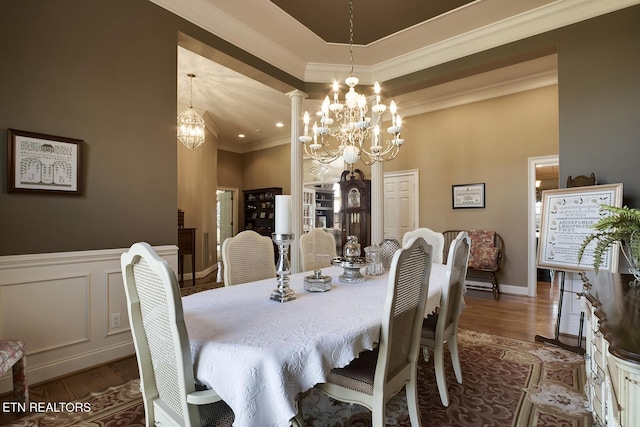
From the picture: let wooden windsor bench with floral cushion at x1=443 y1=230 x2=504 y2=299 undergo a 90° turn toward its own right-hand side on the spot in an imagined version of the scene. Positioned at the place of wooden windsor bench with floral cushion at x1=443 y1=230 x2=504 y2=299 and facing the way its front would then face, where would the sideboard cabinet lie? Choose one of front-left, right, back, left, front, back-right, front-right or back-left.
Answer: back-left

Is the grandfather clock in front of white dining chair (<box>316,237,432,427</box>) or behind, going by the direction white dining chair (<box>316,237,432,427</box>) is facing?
in front

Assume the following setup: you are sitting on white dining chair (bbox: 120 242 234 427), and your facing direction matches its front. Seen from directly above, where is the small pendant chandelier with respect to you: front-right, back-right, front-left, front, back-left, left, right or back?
front-left

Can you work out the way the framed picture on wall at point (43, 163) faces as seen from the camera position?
facing the viewer and to the right of the viewer

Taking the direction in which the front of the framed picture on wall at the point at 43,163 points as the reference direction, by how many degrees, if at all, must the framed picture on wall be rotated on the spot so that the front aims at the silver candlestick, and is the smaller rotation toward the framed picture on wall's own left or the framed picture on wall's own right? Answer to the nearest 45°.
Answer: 0° — it already faces it

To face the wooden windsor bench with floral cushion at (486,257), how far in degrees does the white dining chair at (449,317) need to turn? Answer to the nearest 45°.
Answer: approximately 45° to its right

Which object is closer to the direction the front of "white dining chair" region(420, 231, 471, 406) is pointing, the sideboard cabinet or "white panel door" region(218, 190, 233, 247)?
the white panel door

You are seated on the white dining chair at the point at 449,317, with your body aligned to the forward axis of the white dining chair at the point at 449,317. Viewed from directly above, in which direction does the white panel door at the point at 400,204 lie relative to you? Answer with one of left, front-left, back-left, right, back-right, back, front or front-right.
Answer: front-right

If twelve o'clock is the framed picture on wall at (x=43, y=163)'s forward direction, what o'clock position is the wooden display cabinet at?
The wooden display cabinet is roughly at 9 o'clock from the framed picture on wall.

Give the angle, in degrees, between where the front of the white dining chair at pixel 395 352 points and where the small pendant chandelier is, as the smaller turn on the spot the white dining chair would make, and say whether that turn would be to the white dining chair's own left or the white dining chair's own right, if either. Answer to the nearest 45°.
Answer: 0° — it already faces it

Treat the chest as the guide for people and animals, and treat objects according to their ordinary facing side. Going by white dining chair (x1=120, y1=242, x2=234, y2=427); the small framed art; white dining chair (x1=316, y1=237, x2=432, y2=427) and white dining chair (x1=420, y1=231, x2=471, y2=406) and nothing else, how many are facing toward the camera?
1

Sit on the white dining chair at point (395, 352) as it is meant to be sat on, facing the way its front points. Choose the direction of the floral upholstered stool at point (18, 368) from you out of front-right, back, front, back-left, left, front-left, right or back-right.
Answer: front-left

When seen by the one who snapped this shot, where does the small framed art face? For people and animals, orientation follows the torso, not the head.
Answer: facing the viewer
